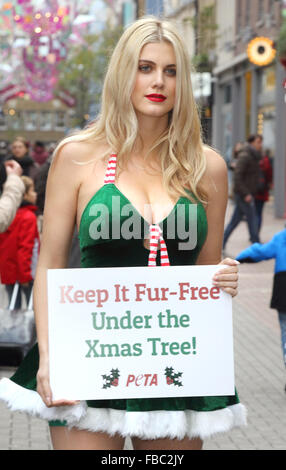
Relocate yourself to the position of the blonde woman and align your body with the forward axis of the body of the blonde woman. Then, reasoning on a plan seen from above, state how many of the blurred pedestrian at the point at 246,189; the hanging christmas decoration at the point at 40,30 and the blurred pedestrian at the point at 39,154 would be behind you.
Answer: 3

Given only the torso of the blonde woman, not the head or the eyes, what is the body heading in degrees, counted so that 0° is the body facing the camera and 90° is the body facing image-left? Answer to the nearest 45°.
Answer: approximately 0°

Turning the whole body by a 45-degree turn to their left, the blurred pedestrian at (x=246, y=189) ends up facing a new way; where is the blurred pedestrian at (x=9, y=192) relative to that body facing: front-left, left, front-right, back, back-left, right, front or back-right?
back-right

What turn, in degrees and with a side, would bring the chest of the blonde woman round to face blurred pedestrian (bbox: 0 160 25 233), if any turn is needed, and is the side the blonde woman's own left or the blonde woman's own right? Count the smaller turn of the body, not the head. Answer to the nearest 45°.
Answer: approximately 180°

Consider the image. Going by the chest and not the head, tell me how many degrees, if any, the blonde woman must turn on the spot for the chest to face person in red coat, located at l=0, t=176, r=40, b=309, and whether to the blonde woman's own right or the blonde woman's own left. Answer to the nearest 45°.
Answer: approximately 180°

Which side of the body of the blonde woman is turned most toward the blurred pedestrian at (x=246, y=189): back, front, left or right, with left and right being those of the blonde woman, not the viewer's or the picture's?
back

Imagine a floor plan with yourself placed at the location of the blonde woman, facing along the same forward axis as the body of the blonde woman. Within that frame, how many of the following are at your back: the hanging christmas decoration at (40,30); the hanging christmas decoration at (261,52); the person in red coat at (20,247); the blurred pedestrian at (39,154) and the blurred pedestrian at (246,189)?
5

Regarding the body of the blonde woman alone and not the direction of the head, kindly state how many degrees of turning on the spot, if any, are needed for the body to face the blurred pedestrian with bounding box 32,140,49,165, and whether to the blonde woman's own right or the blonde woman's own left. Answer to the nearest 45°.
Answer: approximately 180°

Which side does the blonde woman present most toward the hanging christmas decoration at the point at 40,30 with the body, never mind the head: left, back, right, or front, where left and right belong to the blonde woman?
back

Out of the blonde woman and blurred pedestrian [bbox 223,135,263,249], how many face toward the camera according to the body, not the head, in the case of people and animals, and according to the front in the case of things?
1

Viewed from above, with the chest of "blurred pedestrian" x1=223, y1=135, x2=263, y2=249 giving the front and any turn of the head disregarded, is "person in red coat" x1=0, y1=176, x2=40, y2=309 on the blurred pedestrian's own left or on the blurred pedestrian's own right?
on the blurred pedestrian's own right
